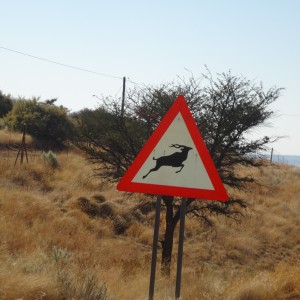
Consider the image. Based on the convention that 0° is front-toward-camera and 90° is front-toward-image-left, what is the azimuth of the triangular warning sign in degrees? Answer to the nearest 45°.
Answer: approximately 0°

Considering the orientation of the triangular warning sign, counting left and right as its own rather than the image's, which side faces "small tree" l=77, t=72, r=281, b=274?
back

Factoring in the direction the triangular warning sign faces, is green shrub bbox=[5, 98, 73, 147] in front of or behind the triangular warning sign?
behind

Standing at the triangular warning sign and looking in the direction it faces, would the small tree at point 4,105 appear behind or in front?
behind

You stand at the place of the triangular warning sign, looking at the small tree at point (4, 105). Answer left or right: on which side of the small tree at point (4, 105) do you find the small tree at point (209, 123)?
right
